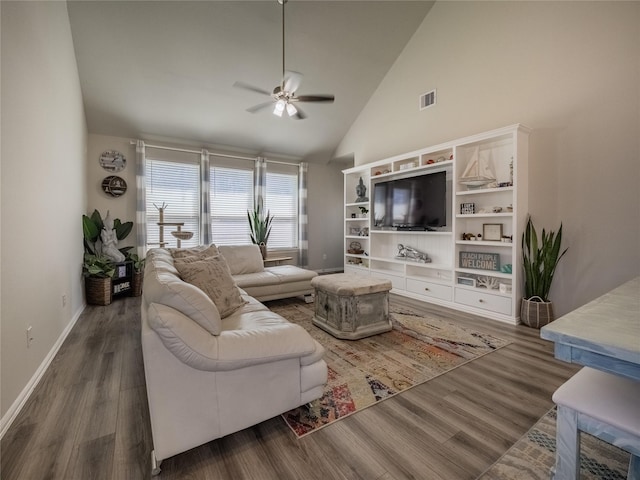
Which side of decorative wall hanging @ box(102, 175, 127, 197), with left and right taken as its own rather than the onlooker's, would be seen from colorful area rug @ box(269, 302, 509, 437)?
front

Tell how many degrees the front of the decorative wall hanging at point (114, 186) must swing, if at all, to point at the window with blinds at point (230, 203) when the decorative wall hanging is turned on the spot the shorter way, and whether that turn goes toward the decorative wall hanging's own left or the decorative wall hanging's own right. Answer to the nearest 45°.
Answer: approximately 90° to the decorative wall hanging's own left

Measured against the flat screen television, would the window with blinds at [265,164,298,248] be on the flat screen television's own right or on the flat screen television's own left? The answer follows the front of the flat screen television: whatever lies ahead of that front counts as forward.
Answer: on the flat screen television's own right

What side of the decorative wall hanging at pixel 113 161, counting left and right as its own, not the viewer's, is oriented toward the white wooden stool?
front

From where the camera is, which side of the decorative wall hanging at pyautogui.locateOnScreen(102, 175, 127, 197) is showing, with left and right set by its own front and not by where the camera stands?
front

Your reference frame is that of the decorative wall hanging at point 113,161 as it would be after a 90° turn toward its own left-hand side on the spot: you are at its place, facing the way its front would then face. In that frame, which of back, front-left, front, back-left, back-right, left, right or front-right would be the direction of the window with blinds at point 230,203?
front

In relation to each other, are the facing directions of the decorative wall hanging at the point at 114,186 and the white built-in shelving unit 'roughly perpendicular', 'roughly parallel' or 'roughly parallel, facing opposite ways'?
roughly perpendicular

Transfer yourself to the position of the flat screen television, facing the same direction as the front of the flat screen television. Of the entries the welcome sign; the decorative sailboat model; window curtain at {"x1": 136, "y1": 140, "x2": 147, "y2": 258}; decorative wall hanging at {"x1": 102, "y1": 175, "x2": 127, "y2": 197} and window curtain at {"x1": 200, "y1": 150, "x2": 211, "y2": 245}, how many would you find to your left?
2

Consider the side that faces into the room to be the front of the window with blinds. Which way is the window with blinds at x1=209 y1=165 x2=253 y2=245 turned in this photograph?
toward the camera

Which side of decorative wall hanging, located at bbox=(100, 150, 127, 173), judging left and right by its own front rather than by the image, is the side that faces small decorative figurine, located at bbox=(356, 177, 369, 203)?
left

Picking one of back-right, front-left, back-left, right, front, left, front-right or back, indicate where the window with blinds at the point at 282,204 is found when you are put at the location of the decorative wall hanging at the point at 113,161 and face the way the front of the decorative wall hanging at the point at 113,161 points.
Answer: left

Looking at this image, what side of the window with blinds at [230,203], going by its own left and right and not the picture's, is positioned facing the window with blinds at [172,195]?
right

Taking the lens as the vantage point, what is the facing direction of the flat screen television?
facing the viewer and to the left of the viewer

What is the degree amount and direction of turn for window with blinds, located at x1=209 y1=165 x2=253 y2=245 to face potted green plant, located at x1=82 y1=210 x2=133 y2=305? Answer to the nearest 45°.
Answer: approximately 45° to its right

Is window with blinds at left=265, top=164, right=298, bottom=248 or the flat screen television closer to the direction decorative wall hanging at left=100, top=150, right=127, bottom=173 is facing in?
the flat screen television
